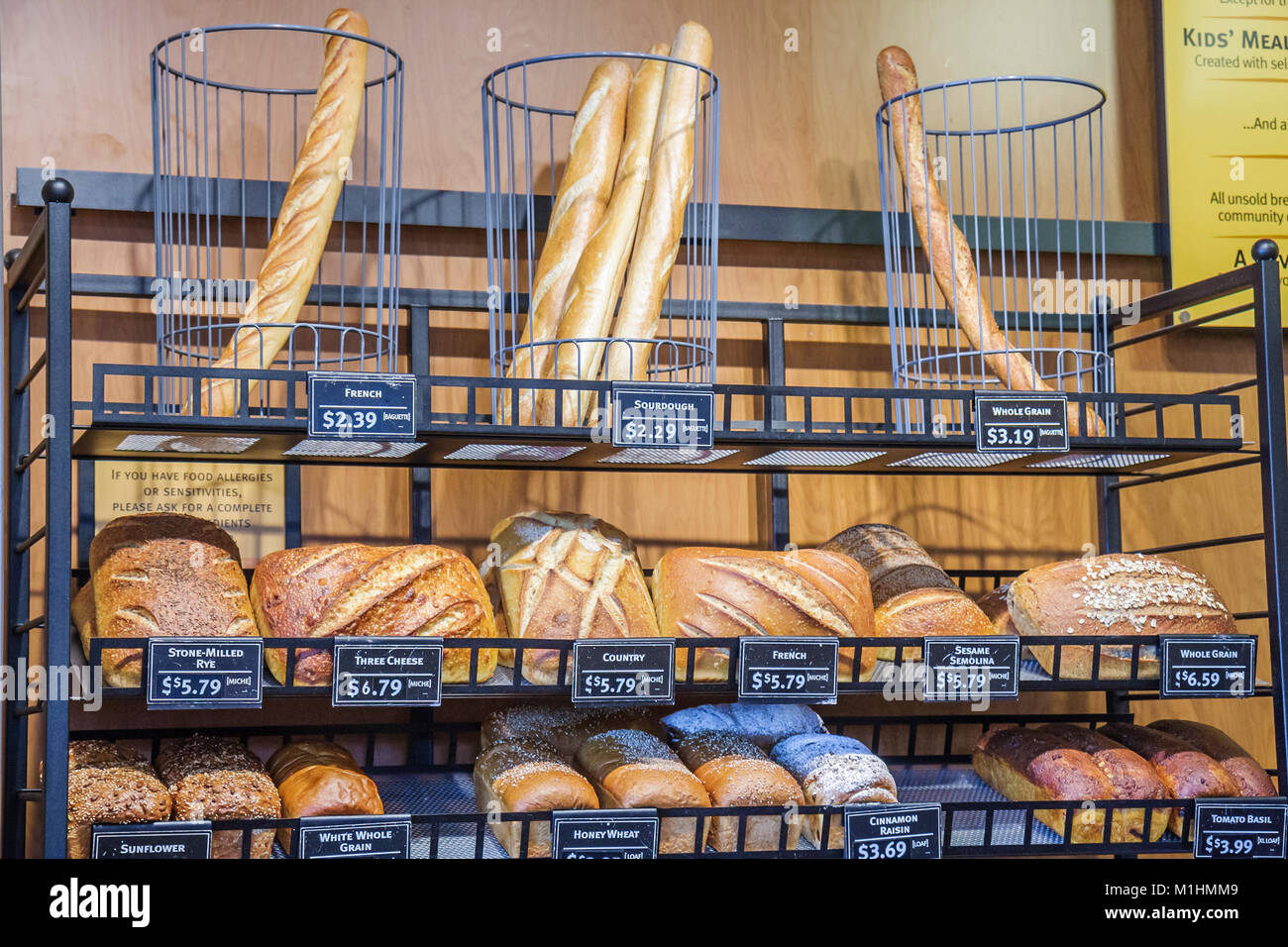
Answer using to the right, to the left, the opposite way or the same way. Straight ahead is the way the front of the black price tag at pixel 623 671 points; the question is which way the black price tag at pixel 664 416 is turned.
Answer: the same way

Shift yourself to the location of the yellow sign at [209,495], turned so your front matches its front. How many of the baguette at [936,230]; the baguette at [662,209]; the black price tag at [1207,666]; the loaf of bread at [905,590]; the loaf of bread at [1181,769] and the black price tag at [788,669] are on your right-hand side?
0

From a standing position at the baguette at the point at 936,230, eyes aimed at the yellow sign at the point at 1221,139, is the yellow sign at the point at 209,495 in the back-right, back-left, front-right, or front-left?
back-left

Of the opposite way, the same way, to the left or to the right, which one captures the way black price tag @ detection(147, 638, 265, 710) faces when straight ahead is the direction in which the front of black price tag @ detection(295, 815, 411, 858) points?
the same way

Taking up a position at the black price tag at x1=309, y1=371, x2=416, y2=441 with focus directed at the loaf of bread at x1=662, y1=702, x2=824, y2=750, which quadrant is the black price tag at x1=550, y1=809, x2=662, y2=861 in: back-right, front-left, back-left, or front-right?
front-right

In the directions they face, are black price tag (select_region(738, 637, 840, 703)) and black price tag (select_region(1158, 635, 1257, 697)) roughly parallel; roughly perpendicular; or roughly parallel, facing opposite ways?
roughly parallel

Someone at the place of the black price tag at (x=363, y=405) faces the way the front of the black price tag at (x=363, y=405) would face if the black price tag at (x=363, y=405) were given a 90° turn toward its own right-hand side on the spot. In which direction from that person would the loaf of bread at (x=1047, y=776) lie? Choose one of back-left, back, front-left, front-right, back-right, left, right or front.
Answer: back

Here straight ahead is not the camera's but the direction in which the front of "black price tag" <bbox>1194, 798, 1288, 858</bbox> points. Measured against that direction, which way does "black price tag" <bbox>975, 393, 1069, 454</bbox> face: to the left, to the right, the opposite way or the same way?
the same way

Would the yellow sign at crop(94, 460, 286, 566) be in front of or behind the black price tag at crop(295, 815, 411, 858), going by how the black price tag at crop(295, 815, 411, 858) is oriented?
behind

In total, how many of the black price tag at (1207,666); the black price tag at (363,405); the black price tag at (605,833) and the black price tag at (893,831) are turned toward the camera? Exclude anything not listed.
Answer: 4

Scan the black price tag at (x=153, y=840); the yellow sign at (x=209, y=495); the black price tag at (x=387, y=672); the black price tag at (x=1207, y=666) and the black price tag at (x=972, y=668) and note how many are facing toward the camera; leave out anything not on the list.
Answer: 5

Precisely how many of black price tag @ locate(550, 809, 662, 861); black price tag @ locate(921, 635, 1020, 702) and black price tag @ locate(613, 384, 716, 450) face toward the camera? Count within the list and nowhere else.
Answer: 3

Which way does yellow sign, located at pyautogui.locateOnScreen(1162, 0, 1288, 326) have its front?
toward the camera

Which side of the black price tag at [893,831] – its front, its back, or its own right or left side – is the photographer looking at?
front

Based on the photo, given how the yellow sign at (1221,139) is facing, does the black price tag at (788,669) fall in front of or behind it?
in front

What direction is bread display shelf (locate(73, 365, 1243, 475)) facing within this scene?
toward the camera
